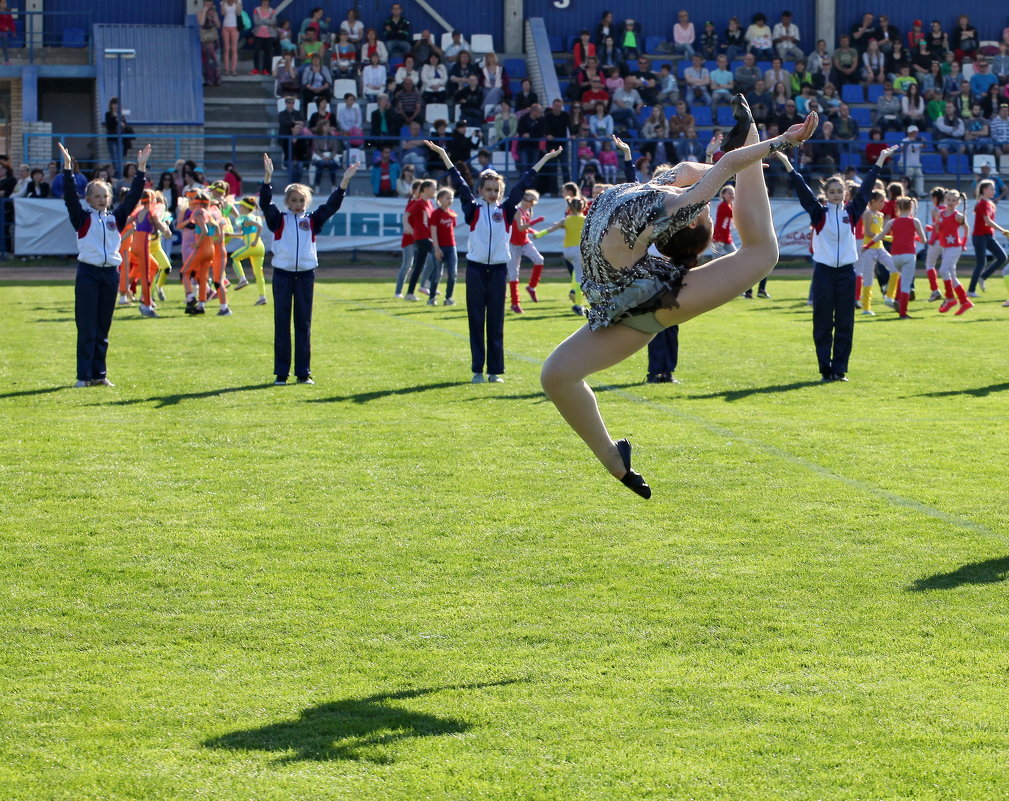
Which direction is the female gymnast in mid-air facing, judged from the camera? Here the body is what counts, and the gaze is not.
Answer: to the viewer's left

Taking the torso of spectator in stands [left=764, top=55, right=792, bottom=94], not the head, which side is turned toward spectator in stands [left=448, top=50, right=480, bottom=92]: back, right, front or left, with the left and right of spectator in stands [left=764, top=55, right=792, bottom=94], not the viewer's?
right

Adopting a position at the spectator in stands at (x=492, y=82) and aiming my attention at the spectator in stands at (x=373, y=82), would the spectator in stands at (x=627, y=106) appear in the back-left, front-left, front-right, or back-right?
back-left

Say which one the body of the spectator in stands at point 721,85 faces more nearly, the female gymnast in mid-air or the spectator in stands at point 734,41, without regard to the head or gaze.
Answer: the female gymnast in mid-air

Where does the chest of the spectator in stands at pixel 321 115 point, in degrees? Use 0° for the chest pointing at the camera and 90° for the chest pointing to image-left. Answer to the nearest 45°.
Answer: approximately 0°

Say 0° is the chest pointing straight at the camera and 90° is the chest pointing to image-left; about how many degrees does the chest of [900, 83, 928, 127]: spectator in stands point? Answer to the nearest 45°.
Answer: approximately 0°
